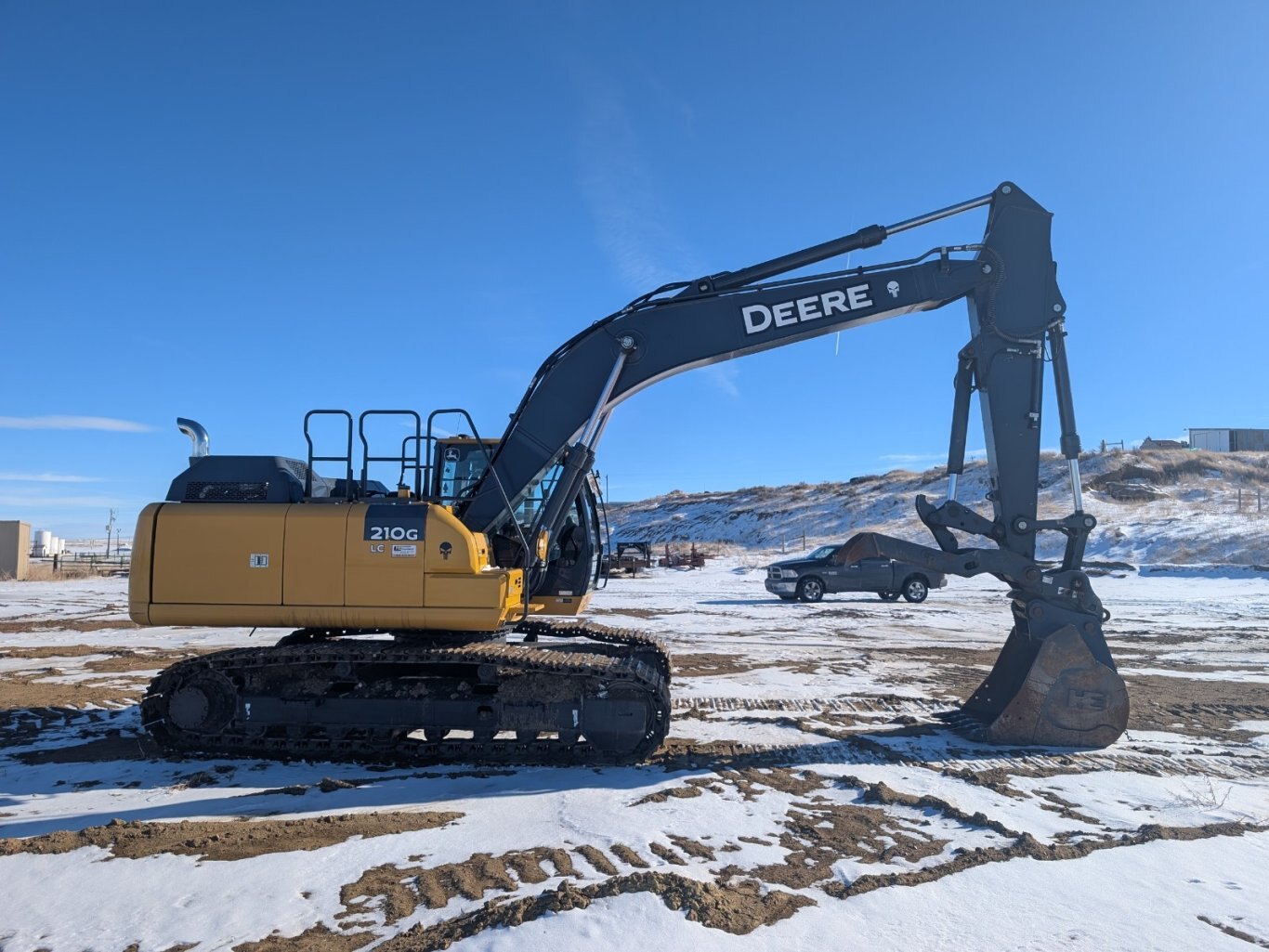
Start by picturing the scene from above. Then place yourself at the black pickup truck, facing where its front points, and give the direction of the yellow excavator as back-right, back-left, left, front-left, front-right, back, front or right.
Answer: front-left

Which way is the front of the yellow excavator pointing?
to the viewer's right

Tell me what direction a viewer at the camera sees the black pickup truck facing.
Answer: facing the viewer and to the left of the viewer

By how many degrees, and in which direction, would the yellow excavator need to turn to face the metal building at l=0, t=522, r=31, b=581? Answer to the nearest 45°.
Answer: approximately 135° to its left

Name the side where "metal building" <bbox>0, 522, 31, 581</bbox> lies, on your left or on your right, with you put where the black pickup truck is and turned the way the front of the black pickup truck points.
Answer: on your right

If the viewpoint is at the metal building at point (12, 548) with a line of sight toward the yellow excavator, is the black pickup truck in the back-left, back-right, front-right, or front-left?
front-left

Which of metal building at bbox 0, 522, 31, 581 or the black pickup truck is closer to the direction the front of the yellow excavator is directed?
the black pickup truck

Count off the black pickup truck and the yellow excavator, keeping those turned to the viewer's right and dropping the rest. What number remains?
1

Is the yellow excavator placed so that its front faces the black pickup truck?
no

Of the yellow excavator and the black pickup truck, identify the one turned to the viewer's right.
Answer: the yellow excavator
